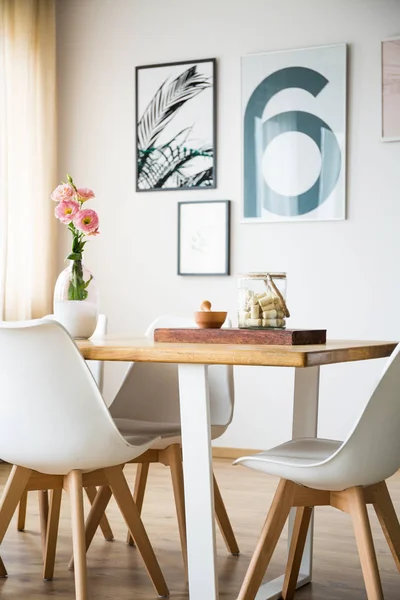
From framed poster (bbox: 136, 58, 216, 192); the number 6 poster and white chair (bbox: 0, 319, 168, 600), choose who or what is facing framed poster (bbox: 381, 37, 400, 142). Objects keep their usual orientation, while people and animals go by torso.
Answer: the white chair

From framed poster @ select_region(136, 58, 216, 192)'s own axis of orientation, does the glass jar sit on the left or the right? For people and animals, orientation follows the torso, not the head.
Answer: on its left

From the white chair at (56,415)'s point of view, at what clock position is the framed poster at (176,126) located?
The framed poster is roughly at 11 o'clock from the white chair.

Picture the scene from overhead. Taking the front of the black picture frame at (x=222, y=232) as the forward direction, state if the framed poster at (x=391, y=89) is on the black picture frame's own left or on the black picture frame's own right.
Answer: on the black picture frame's own left

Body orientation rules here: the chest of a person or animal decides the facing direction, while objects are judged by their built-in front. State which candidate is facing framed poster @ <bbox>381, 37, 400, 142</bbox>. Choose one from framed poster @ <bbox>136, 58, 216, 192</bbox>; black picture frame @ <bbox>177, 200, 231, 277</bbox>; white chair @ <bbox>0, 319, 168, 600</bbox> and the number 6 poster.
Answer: the white chair

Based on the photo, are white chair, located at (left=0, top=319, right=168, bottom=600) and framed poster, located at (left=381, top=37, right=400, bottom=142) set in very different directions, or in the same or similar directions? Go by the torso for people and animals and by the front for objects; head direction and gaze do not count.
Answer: very different directions

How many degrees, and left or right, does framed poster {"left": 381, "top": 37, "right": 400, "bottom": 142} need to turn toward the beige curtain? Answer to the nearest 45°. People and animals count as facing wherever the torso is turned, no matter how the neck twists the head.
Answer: approximately 45° to its right

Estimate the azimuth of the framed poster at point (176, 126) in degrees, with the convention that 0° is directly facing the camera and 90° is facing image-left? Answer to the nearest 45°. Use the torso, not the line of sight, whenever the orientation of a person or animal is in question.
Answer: approximately 45°
